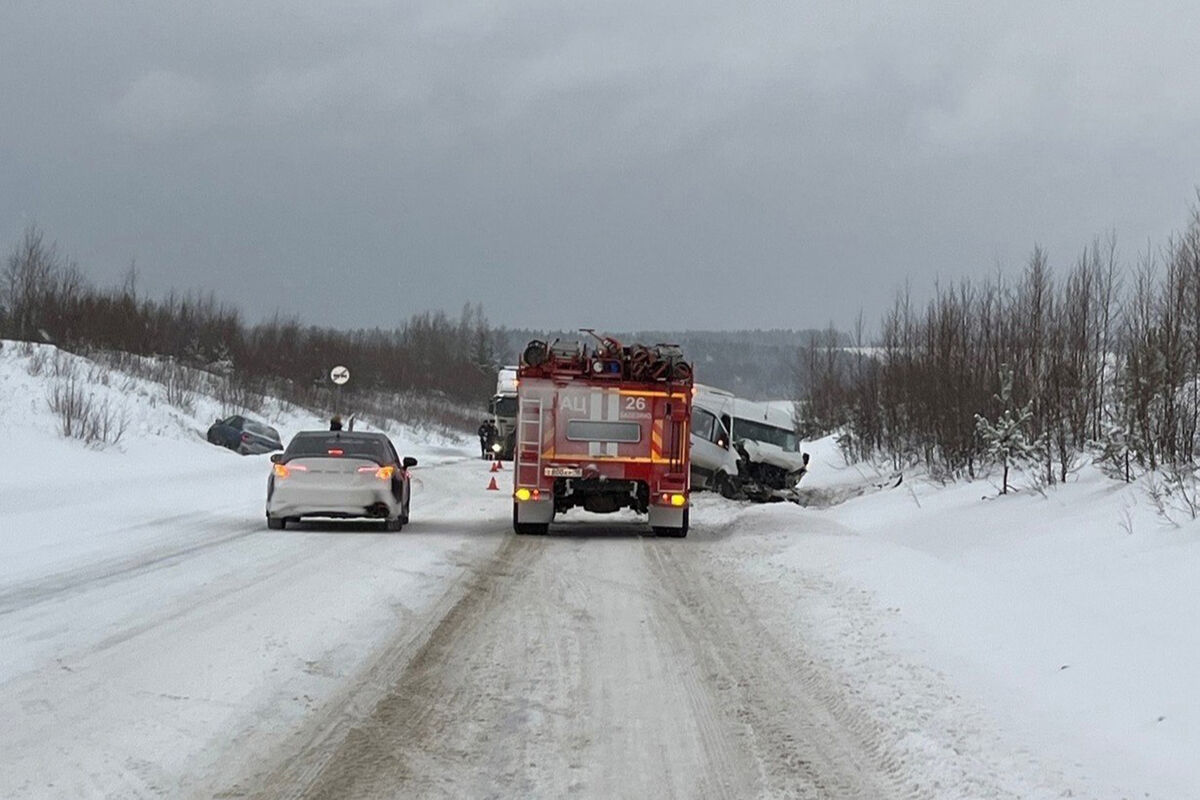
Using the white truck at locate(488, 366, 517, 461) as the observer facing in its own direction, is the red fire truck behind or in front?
in front

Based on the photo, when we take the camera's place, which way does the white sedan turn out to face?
facing away from the viewer

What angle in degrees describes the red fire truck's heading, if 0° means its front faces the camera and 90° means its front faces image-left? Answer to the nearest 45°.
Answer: approximately 180°

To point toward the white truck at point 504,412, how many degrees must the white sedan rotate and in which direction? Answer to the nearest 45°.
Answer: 0° — it already faces it

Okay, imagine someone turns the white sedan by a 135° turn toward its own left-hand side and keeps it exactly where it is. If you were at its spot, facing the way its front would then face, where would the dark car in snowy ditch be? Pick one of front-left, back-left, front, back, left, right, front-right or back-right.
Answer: back-right

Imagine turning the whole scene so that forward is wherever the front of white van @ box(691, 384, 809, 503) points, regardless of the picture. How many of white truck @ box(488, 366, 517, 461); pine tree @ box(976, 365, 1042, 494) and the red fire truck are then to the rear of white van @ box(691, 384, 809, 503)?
1

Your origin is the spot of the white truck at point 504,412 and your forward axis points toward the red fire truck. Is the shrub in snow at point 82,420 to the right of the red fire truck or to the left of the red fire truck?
right

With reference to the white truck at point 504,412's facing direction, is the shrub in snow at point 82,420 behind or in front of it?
in front

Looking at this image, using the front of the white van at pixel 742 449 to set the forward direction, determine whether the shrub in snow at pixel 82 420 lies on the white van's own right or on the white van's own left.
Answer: on the white van's own right

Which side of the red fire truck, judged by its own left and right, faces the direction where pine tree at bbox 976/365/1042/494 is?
right

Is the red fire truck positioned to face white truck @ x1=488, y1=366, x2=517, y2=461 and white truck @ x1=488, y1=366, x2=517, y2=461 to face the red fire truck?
yes

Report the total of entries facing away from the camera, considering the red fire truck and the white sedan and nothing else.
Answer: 2

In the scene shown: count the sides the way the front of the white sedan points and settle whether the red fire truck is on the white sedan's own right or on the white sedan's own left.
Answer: on the white sedan's own right

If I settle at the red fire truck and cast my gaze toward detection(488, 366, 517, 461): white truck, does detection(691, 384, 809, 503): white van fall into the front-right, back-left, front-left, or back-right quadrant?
front-right

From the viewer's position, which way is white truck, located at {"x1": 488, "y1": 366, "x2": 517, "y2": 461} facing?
facing the viewer

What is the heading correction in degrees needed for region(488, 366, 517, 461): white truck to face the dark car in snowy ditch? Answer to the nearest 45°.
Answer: approximately 90° to its right

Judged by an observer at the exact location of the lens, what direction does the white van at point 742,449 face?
facing the viewer and to the right of the viewer
